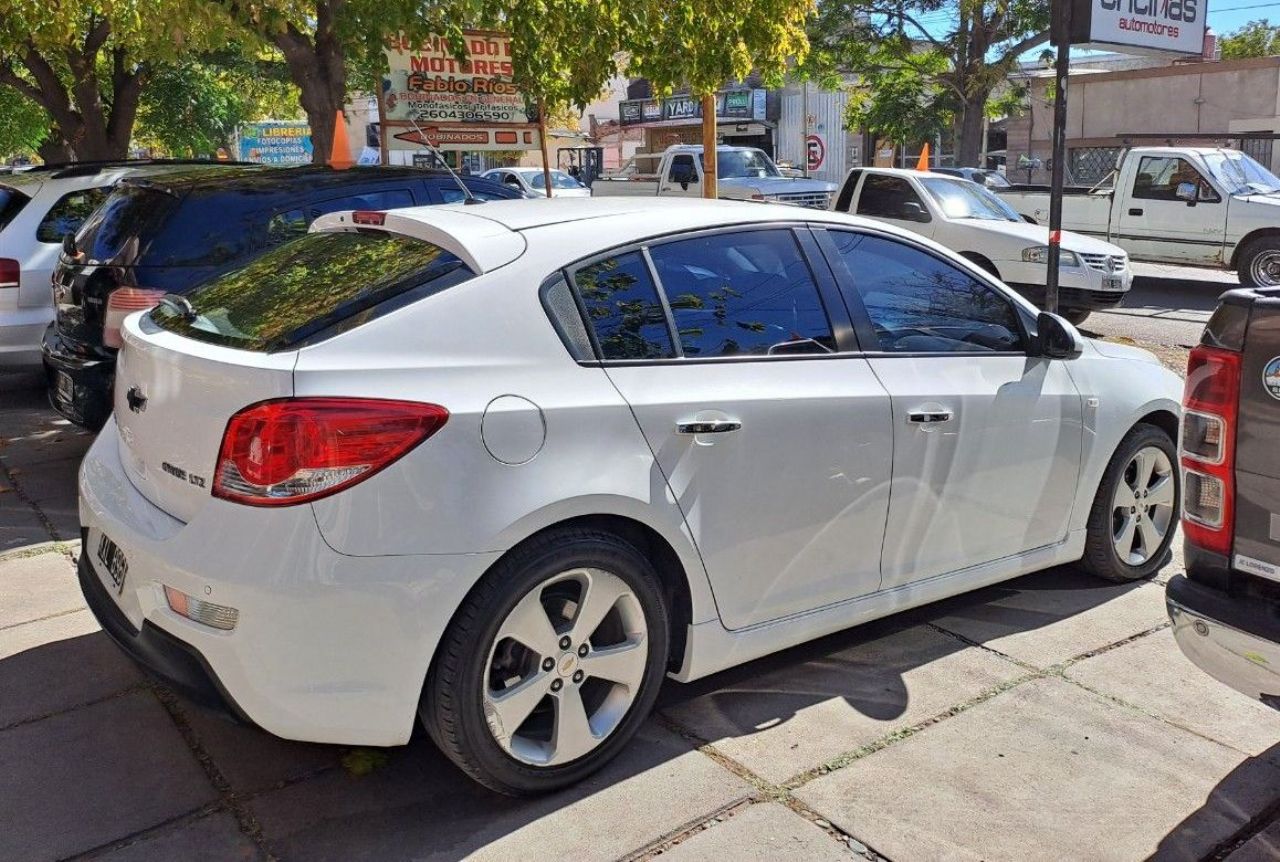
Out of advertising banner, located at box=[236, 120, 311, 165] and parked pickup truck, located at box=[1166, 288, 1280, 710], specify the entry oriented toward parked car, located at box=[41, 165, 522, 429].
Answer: the advertising banner

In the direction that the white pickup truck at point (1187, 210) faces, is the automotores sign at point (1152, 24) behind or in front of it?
behind

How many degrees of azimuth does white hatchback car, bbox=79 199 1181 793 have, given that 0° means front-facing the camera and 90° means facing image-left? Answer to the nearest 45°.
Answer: approximately 225°

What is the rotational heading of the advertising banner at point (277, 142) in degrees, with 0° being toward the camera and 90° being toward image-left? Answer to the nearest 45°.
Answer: approximately 0°

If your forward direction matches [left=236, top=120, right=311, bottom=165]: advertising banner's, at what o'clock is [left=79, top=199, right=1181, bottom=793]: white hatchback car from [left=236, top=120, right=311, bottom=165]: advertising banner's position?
The white hatchback car is roughly at 12 o'clock from the advertising banner.

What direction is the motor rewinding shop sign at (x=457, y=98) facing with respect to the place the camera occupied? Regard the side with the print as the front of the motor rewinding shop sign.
facing the viewer

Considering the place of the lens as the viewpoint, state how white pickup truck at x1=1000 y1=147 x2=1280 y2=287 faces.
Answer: facing the viewer and to the right of the viewer

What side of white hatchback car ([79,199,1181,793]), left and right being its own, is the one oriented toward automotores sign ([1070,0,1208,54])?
front

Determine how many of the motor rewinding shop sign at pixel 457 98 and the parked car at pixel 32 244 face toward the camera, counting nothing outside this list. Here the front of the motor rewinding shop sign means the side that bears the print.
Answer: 1

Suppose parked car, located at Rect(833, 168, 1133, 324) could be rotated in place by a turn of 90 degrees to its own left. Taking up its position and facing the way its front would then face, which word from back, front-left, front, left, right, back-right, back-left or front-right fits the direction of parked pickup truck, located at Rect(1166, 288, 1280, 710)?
back-right

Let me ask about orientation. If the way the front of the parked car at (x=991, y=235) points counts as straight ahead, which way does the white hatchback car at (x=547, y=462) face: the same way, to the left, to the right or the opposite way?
to the left

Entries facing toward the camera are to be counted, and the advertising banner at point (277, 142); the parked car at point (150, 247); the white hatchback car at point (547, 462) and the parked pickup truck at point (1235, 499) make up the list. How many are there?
1

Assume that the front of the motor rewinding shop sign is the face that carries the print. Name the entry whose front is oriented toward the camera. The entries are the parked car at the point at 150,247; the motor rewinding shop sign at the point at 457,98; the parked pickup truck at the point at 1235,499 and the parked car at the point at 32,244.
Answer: the motor rewinding shop sign

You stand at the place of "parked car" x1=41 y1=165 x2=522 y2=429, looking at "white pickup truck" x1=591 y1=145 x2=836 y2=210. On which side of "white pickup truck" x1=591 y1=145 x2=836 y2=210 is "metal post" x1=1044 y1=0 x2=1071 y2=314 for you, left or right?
right

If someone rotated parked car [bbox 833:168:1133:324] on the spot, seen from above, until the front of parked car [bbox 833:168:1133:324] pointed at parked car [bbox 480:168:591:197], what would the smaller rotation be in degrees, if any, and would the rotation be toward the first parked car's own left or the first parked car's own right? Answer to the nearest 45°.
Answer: approximately 180°
